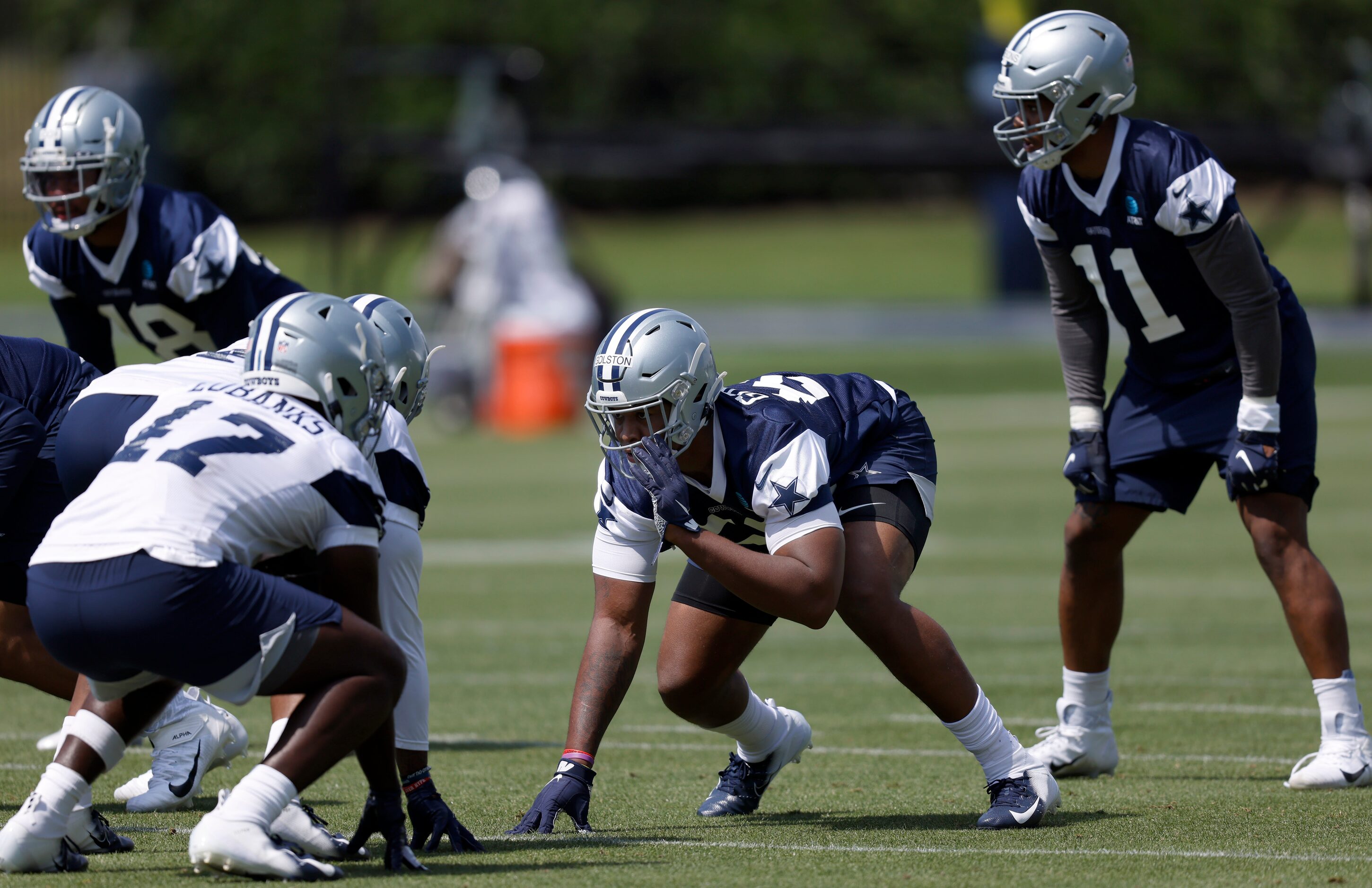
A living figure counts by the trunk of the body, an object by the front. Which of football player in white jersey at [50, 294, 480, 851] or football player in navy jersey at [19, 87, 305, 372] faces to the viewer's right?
the football player in white jersey

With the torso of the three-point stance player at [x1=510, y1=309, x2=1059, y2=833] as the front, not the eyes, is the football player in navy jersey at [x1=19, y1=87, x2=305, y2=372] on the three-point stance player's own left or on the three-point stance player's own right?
on the three-point stance player's own right

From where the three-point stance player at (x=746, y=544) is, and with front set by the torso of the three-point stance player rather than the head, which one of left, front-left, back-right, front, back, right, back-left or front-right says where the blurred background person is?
back-right

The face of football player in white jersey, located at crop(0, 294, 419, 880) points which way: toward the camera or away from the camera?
away from the camera

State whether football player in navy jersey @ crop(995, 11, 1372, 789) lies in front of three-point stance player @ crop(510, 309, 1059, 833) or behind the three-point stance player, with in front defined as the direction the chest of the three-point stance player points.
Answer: behind

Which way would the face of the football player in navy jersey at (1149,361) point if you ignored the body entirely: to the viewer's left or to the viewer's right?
to the viewer's left

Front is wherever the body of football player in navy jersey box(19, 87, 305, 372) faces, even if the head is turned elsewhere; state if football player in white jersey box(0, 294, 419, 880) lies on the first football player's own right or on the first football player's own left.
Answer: on the first football player's own left

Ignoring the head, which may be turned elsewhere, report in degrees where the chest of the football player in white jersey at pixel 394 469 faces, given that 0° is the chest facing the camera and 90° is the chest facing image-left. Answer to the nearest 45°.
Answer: approximately 270°

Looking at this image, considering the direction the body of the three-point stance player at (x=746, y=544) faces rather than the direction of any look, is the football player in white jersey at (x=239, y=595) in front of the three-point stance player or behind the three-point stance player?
in front

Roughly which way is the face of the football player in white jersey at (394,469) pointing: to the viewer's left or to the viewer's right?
to the viewer's right
